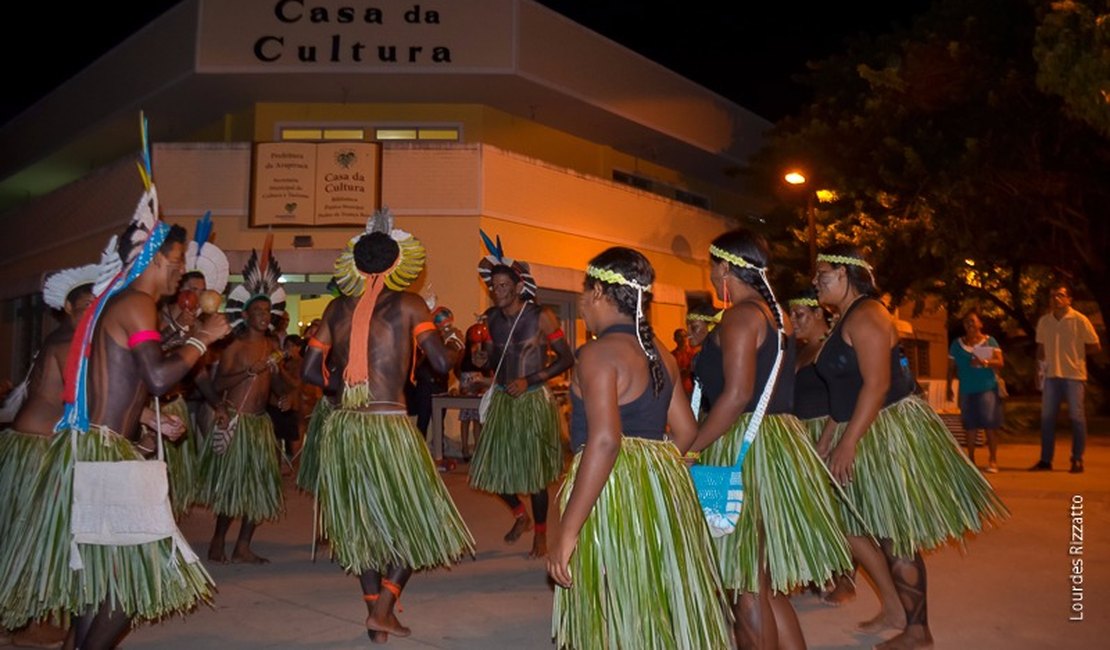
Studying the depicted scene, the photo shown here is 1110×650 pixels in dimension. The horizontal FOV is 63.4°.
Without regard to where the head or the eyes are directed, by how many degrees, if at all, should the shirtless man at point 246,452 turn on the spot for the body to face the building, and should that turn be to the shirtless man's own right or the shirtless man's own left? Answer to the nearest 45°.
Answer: approximately 135° to the shirtless man's own left

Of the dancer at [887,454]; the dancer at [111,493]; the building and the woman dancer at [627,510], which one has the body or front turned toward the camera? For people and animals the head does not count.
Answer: the building

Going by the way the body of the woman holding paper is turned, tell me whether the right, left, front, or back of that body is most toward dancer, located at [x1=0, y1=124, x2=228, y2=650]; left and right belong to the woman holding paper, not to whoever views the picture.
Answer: front

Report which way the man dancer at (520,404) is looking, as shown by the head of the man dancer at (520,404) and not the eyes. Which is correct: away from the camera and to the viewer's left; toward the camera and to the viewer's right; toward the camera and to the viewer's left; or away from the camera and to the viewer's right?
toward the camera and to the viewer's left

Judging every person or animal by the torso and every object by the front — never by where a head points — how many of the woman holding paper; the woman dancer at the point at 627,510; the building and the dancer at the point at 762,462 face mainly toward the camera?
2

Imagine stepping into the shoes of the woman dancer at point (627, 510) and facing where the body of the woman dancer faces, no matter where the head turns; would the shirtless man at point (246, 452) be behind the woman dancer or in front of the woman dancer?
in front

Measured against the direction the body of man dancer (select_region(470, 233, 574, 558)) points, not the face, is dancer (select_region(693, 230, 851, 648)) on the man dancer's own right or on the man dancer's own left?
on the man dancer's own left

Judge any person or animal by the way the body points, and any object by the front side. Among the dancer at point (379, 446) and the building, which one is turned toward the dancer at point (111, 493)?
the building

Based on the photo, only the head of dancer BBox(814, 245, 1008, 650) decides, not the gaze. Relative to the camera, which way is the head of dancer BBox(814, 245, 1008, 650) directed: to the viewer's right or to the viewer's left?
to the viewer's left

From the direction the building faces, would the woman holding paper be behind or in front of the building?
in front

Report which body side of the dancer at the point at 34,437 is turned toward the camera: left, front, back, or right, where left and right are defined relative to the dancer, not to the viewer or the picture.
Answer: right

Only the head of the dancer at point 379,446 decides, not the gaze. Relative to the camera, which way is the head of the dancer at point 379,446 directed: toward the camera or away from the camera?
away from the camera

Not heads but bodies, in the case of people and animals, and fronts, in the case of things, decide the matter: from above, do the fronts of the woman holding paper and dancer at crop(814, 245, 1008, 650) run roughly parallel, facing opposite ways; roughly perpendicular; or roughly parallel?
roughly perpendicular

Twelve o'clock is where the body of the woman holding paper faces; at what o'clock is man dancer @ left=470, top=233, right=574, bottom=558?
The man dancer is roughly at 1 o'clock from the woman holding paper.

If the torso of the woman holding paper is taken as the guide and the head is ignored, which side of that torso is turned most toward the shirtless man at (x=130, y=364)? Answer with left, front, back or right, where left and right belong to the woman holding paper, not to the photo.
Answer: front

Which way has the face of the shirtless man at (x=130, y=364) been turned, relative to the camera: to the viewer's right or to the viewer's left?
to the viewer's right

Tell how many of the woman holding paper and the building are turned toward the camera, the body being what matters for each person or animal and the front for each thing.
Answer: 2
